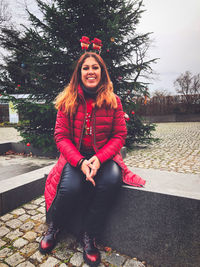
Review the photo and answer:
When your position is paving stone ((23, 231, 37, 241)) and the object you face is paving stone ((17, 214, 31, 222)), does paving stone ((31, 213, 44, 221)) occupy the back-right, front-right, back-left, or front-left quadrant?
front-right

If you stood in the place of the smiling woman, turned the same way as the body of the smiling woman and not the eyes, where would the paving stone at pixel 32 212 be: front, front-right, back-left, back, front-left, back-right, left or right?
back-right

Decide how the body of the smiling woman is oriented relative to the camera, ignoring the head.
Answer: toward the camera

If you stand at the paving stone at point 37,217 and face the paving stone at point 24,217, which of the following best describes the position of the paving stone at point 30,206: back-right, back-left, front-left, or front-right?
front-right

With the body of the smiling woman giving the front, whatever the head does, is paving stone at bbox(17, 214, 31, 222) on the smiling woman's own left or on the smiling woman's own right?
on the smiling woman's own right

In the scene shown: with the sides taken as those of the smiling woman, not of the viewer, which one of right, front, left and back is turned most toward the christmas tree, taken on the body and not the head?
back

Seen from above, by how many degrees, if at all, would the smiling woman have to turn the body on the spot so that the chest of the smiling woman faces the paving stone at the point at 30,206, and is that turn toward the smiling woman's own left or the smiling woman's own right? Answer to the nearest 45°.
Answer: approximately 135° to the smiling woman's own right

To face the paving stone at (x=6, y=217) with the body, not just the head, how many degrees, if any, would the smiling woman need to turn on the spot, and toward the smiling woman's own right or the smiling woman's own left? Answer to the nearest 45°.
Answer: approximately 135° to the smiling woman's own right

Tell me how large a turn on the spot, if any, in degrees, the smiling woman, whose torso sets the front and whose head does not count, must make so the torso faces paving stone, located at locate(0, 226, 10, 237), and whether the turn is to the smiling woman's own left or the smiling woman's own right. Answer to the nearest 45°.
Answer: approximately 90° to the smiling woman's own right

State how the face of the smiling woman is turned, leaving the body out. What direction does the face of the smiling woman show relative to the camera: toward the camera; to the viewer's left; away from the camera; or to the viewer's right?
toward the camera

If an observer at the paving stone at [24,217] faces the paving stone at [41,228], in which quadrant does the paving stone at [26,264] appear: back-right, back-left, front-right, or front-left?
front-right
